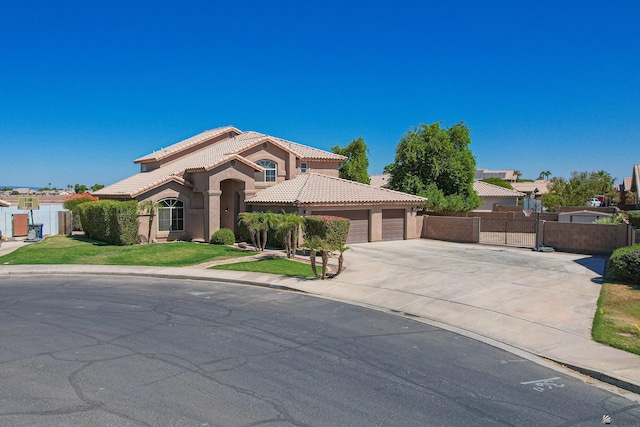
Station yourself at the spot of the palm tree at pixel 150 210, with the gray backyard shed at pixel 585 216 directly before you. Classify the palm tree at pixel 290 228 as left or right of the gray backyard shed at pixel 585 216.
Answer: right

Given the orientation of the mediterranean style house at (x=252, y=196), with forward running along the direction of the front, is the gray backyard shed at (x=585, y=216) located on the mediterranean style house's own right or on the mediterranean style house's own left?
on the mediterranean style house's own left

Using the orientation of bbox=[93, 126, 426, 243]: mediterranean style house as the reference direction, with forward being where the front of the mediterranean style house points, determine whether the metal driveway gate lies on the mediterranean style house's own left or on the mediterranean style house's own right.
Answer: on the mediterranean style house's own left

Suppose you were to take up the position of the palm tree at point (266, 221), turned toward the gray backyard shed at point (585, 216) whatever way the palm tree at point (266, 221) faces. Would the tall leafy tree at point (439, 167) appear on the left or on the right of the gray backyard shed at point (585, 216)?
left

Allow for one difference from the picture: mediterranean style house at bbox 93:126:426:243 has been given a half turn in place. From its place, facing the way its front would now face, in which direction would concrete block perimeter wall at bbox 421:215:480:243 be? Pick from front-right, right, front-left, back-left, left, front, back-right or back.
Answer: right

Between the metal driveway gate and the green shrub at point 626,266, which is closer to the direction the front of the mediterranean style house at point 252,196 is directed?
the green shrub

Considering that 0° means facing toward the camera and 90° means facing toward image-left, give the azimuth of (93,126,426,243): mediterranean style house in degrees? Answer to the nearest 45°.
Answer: approximately 0°

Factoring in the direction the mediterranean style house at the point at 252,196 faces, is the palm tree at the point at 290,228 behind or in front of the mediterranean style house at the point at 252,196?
in front

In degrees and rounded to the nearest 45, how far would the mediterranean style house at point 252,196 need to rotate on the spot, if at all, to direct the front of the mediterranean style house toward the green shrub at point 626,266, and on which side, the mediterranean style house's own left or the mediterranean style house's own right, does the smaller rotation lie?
approximately 45° to the mediterranean style house's own left

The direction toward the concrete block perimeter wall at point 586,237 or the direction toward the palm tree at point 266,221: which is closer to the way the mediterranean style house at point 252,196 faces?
the palm tree

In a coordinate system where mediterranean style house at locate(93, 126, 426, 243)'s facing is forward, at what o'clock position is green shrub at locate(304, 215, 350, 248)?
The green shrub is roughly at 11 o'clock from the mediterranean style house.

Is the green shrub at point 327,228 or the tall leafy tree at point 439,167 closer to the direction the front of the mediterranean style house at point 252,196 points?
the green shrub

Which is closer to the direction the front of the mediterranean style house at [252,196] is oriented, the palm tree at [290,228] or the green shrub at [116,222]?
the palm tree
